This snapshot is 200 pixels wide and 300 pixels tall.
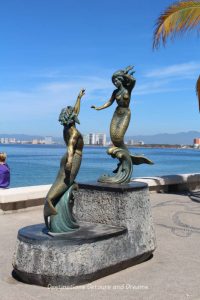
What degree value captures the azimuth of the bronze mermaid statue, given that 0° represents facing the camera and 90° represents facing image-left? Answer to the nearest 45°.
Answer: approximately 45°

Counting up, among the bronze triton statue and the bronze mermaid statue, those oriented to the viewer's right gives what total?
1

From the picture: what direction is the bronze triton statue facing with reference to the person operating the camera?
facing to the right of the viewer

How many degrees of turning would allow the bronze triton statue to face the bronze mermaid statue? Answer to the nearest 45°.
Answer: approximately 45° to its left

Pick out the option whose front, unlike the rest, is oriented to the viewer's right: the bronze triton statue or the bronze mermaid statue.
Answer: the bronze triton statue
